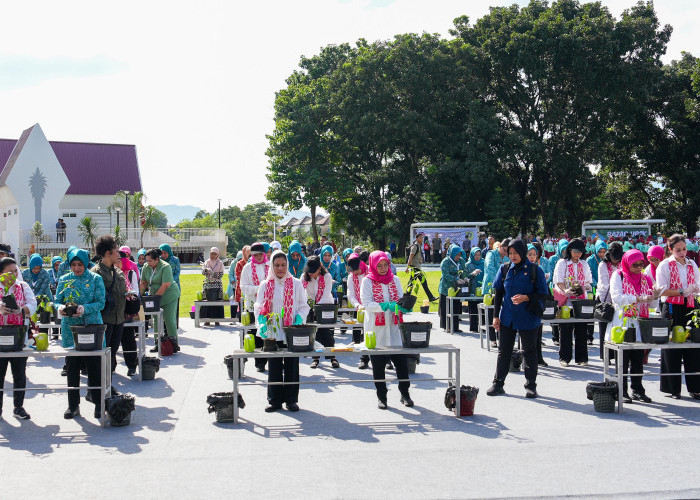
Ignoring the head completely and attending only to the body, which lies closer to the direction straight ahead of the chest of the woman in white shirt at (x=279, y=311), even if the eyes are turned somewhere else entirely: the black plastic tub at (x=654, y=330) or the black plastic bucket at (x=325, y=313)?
the black plastic tub

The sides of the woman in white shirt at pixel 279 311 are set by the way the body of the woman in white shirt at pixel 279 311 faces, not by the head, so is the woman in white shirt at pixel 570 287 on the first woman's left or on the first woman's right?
on the first woman's left

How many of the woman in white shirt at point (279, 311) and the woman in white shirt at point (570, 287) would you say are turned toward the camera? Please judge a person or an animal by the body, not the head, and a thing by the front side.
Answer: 2

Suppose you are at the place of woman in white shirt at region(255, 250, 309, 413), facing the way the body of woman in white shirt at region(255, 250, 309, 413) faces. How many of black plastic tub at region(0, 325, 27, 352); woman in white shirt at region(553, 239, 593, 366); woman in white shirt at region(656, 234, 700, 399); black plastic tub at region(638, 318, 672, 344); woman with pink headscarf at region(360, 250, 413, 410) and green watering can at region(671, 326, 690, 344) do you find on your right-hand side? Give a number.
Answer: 1

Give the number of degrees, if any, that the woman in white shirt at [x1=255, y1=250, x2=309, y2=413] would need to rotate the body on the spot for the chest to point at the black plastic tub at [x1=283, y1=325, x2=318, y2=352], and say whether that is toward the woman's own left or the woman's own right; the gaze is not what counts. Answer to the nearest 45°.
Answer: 0° — they already face it

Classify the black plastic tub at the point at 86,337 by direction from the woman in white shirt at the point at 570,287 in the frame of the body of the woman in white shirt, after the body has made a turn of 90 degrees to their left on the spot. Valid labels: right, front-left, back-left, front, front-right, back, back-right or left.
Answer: back-right

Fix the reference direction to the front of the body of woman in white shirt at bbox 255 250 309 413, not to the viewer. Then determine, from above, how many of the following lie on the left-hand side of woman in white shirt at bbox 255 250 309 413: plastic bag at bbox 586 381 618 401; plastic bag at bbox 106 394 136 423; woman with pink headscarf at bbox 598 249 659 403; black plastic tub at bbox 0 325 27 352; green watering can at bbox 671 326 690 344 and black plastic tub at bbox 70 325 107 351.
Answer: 3

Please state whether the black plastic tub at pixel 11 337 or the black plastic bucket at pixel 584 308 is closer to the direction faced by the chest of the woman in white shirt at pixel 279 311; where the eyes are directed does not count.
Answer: the black plastic tub

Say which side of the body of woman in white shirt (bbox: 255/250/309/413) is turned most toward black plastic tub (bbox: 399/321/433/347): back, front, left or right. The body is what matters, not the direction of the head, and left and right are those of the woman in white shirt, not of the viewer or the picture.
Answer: left

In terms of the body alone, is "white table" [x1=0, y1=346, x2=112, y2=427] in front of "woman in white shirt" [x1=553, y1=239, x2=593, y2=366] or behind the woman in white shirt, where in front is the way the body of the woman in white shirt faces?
in front

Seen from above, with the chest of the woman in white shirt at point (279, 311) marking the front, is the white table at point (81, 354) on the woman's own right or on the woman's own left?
on the woman's own right

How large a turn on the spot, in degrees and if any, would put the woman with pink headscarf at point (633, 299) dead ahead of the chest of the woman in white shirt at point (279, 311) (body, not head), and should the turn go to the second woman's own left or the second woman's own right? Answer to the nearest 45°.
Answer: approximately 90° to the second woman's own left

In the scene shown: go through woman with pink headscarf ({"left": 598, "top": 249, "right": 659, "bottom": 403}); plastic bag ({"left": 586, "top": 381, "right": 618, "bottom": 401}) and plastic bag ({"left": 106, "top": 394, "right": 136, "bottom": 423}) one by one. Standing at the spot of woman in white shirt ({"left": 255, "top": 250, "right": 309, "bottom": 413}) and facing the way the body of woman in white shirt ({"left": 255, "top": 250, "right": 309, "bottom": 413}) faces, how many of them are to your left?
2

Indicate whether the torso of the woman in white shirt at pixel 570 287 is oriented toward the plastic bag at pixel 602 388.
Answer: yes

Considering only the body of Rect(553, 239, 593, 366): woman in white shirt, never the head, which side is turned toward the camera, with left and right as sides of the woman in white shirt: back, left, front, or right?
front

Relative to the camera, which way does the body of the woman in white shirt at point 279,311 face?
toward the camera
